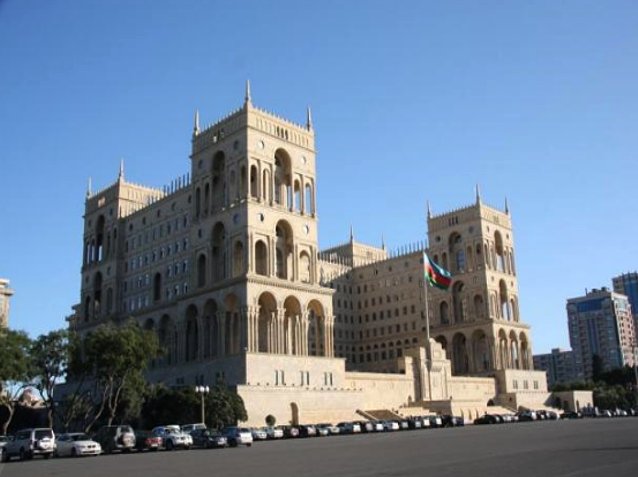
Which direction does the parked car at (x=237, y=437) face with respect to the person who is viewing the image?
facing the viewer and to the right of the viewer

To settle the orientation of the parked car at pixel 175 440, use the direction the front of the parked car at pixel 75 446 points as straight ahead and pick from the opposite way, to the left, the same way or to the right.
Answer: the same way

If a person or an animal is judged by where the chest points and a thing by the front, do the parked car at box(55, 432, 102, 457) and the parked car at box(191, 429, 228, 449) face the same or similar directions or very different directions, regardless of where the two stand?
same or similar directions

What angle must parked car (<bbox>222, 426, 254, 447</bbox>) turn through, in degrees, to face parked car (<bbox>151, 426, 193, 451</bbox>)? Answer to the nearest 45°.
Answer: approximately 90° to its left

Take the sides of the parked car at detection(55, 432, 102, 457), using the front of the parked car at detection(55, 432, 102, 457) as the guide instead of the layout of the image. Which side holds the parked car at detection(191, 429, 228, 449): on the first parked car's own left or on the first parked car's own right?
on the first parked car's own left

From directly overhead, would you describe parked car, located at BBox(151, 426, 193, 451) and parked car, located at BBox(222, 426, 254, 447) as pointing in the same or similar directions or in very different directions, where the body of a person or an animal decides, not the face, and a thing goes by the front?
same or similar directions

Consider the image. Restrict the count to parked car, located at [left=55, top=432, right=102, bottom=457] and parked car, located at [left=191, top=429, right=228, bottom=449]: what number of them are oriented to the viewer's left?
0

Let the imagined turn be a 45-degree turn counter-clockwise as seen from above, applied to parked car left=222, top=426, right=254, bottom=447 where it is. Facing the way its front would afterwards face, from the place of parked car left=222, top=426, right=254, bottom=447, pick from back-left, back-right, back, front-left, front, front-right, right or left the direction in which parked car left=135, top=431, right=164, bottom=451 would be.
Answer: front-left

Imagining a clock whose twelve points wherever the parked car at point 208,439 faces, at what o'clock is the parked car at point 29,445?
the parked car at point 29,445 is roughly at 4 o'clock from the parked car at point 208,439.

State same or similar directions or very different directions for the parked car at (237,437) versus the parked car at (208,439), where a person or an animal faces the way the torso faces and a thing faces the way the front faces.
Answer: same or similar directions

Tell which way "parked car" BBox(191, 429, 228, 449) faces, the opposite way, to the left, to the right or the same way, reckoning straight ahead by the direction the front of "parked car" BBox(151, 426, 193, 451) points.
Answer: the same way

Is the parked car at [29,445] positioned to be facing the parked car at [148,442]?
no
